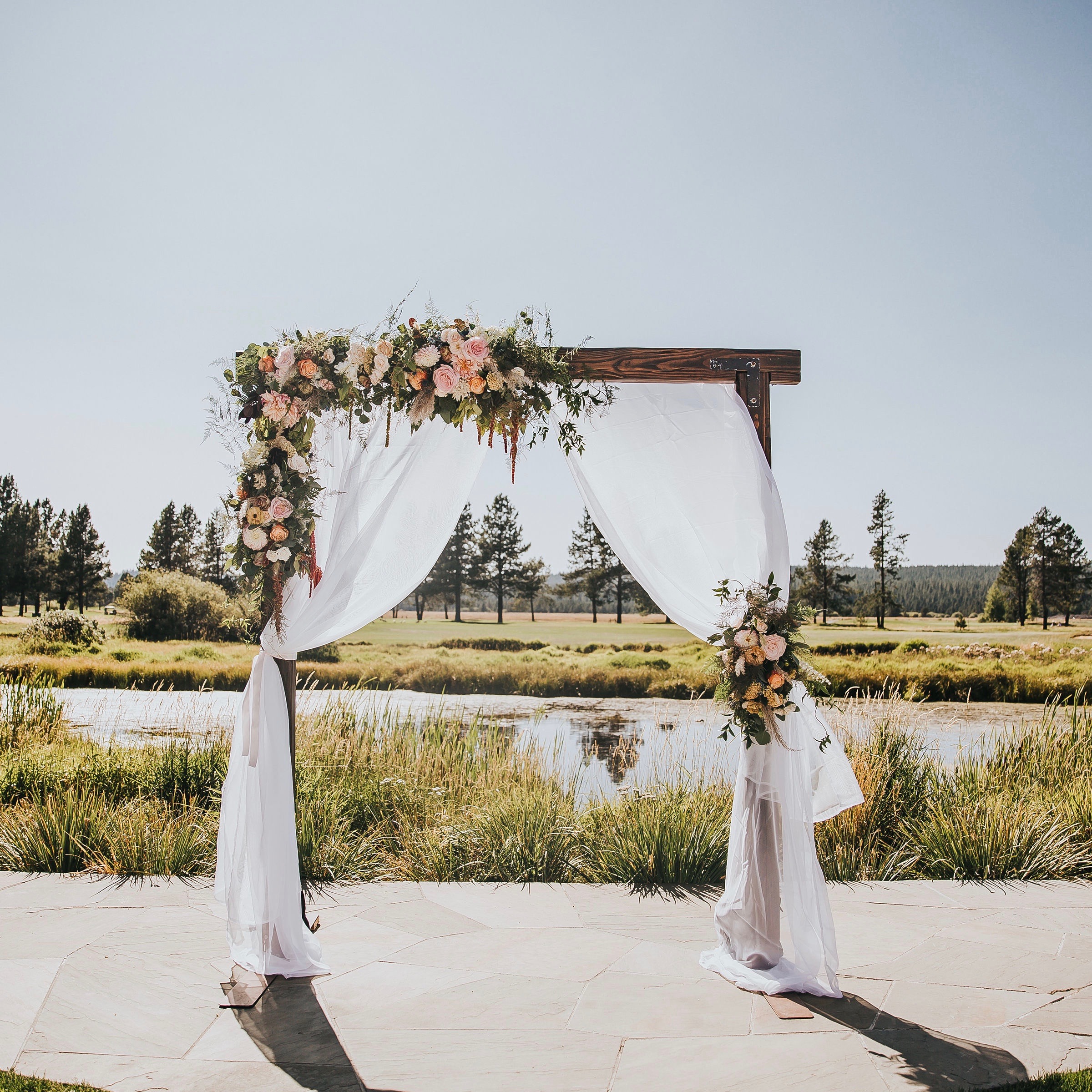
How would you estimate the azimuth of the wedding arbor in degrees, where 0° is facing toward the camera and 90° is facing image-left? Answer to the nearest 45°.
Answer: approximately 0°

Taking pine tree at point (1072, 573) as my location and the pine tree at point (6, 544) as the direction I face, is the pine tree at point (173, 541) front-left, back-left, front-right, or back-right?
front-right

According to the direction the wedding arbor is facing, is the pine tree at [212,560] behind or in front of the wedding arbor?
behind

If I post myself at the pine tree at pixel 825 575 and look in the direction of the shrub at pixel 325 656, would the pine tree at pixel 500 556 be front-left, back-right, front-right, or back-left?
front-right

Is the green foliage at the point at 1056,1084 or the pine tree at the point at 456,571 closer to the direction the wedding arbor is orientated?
the green foliage

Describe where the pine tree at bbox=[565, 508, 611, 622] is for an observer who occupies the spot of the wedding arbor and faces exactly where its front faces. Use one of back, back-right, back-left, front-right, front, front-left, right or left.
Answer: back

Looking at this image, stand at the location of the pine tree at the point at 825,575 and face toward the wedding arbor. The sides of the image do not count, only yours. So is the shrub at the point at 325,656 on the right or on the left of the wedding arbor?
right

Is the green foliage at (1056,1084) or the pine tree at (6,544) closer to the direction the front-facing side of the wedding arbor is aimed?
the green foliage

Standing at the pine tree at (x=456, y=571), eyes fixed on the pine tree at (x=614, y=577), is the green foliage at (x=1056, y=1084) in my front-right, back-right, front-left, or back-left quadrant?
front-right

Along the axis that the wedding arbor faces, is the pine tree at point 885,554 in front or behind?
behind

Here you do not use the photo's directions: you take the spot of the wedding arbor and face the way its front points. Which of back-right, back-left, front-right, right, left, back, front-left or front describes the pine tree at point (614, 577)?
back

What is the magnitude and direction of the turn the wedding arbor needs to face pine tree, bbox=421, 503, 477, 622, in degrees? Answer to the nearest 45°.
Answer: approximately 180°

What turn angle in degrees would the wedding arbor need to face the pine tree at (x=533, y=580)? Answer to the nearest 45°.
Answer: approximately 180°
